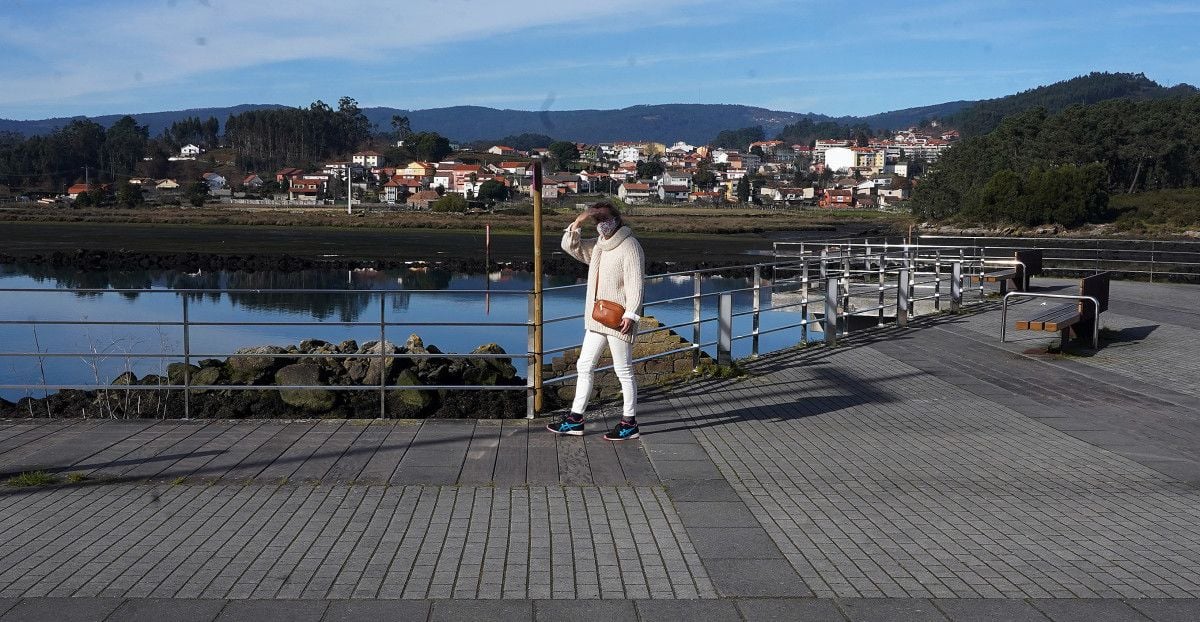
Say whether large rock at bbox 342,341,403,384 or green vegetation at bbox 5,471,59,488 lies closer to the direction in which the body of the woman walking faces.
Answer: the green vegetation

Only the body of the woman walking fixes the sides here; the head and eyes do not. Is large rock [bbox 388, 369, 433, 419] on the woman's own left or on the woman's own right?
on the woman's own right

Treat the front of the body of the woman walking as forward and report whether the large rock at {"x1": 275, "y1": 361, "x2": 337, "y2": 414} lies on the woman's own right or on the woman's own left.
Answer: on the woman's own right

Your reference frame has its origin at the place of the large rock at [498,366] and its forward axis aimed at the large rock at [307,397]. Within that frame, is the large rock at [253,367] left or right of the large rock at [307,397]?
right

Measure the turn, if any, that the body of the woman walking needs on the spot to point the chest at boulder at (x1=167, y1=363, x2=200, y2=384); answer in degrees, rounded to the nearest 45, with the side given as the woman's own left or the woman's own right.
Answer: approximately 90° to the woman's own right

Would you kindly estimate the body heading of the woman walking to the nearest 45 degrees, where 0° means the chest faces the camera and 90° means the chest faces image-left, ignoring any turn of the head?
approximately 45°

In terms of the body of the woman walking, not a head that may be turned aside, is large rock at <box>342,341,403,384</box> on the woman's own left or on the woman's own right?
on the woman's own right

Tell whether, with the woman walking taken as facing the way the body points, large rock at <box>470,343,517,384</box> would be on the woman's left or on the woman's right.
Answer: on the woman's right
